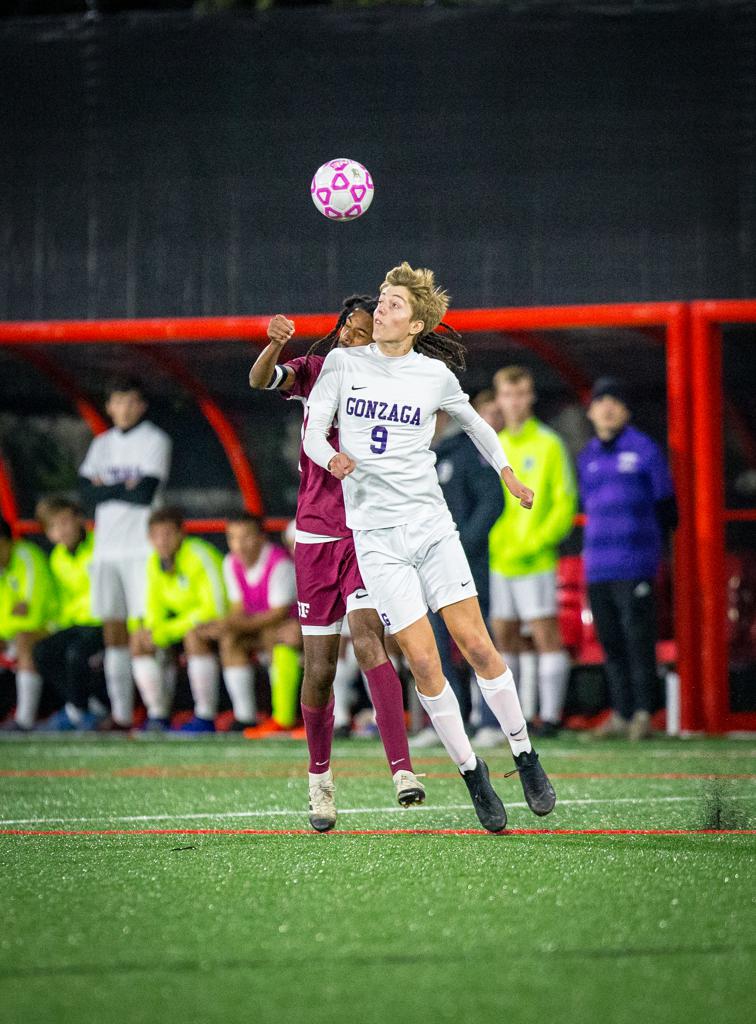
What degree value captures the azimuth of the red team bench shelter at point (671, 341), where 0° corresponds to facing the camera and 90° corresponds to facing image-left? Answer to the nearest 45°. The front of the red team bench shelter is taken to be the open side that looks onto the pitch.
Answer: approximately 0°

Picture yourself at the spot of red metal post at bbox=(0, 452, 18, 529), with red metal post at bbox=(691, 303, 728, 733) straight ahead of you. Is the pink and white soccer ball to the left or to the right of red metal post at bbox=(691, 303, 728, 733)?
right
